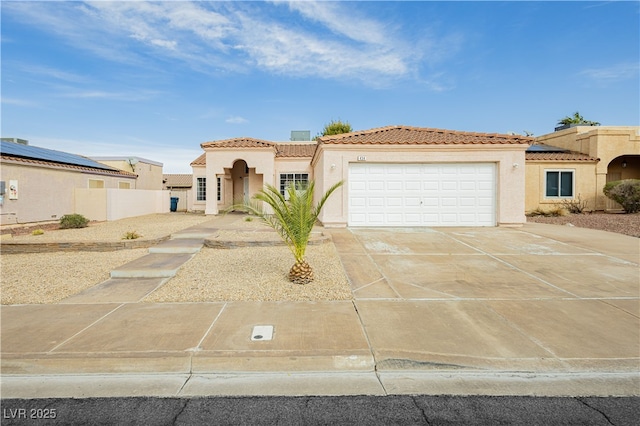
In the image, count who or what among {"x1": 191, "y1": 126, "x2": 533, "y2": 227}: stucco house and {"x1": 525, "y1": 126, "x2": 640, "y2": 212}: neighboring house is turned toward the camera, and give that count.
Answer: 2

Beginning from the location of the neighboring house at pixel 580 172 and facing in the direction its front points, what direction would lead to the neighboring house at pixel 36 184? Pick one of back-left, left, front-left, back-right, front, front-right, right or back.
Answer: front-right

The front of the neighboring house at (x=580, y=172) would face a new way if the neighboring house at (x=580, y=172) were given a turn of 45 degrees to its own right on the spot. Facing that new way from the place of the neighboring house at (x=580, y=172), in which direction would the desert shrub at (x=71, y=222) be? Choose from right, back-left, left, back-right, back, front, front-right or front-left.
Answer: front

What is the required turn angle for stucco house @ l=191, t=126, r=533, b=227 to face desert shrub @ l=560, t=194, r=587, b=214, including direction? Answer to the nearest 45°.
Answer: approximately 135° to its left

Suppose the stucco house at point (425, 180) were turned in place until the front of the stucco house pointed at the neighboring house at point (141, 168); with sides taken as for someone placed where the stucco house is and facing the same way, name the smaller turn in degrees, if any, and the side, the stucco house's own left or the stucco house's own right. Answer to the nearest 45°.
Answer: approximately 135° to the stucco house's own right

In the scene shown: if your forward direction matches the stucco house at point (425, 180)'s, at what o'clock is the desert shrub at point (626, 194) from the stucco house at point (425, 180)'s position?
The desert shrub is roughly at 8 o'clock from the stucco house.

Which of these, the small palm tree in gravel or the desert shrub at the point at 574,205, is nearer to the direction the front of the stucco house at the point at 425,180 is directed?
the small palm tree in gravel

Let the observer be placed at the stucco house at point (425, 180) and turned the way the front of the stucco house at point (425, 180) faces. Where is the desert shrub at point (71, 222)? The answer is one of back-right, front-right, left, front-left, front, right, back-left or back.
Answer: right

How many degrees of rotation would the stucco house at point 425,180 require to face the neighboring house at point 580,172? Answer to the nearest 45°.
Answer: approximately 135° to its left

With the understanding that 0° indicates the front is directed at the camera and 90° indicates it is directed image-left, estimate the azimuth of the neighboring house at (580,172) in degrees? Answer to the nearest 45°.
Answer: approximately 0°

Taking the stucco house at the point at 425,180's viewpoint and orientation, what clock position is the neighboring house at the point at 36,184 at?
The neighboring house is roughly at 3 o'clock from the stucco house.
